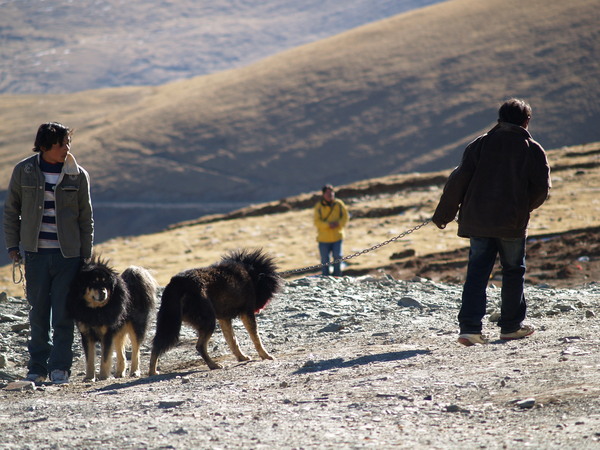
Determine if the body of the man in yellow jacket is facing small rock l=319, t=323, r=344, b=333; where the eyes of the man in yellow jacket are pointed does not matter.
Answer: yes

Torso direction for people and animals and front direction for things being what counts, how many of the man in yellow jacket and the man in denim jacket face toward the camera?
2

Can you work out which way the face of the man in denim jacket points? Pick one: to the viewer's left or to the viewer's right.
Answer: to the viewer's right

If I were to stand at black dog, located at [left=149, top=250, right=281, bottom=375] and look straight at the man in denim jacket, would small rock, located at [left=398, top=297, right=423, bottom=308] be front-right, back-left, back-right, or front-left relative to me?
back-right

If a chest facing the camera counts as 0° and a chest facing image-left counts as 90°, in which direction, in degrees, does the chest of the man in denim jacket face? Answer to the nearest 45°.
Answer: approximately 0°

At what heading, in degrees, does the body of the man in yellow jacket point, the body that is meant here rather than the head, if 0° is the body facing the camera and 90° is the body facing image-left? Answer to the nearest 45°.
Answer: approximately 0°

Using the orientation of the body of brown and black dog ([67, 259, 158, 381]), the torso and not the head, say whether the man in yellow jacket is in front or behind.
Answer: behind

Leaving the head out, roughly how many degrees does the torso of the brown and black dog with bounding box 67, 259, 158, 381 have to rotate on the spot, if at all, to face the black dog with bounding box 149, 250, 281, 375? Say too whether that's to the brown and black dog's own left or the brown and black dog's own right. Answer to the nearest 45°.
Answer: approximately 135° to the brown and black dog's own left
